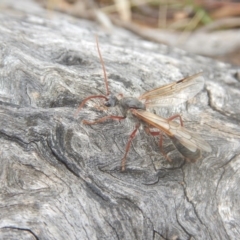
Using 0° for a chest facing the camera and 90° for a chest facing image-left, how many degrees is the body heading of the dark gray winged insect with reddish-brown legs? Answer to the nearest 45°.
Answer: approximately 90°
